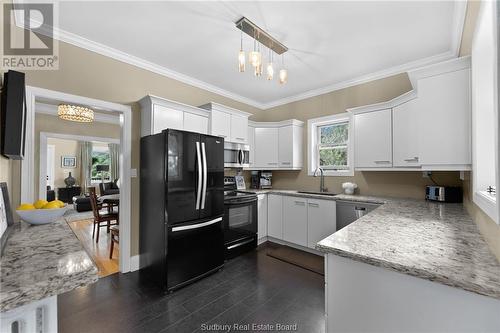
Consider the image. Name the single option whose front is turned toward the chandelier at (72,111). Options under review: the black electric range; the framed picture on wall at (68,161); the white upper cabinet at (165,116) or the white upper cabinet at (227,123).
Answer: the framed picture on wall

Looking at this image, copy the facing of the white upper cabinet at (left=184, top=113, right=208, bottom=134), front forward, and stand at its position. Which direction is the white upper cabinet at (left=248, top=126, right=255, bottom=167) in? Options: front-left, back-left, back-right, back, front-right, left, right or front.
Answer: left

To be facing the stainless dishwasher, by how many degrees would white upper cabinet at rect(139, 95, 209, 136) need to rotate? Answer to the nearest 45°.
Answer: approximately 45° to its left

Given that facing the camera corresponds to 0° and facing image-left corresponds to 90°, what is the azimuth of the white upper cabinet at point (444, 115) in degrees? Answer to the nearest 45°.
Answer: approximately 45°

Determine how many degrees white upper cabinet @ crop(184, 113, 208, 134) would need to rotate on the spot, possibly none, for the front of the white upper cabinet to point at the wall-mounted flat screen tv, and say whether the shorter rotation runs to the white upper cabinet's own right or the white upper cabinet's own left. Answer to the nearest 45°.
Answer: approximately 90° to the white upper cabinet's own right

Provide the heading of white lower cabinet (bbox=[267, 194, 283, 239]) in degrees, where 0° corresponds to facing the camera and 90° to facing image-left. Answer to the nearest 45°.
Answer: approximately 45°

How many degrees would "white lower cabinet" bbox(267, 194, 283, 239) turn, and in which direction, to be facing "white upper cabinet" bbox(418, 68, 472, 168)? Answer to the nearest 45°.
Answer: approximately 90° to its left

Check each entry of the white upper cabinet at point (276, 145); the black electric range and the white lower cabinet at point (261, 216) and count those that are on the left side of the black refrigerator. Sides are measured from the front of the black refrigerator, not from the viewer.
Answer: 3

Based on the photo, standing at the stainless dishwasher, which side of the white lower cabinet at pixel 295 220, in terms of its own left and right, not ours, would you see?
left

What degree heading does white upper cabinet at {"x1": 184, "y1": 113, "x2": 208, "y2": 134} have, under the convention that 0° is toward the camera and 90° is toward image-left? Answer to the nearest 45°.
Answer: approximately 315°

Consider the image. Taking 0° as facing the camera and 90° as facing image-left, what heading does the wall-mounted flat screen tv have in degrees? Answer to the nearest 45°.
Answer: approximately 270°
